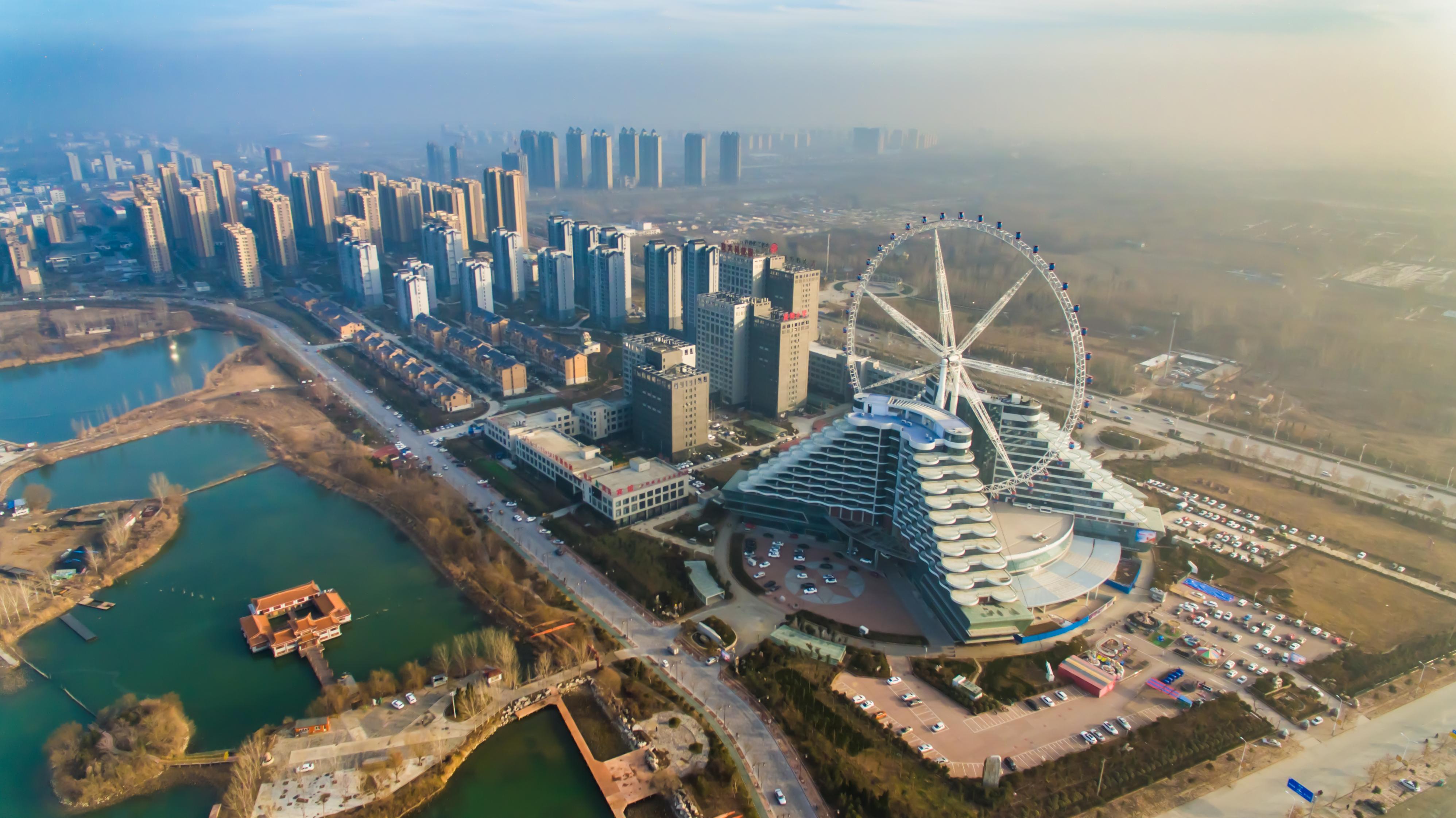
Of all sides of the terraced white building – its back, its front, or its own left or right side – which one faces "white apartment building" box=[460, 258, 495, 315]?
right

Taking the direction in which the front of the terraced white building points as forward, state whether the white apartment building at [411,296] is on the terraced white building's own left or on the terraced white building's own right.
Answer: on the terraced white building's own right

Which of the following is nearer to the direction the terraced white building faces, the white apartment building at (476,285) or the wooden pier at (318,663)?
the wooden pier

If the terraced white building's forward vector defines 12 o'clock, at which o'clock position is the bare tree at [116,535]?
The bare tree is roughly at 1 o'clock from the terraced white building.

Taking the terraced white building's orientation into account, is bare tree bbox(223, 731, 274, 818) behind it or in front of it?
in front

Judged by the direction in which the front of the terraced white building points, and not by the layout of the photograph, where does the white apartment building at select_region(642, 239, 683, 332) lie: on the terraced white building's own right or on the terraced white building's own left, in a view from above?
on the terraced white building's own right

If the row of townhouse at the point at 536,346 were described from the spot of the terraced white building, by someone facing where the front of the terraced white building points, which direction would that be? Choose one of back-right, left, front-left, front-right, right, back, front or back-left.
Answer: right

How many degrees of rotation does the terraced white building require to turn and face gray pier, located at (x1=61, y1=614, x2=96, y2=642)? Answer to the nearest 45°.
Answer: approximately 45° to its right

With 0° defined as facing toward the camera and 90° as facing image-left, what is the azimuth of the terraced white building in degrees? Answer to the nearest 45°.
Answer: approximately 45°

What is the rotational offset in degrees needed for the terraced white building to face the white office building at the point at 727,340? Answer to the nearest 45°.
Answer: approximately 90° to its right
